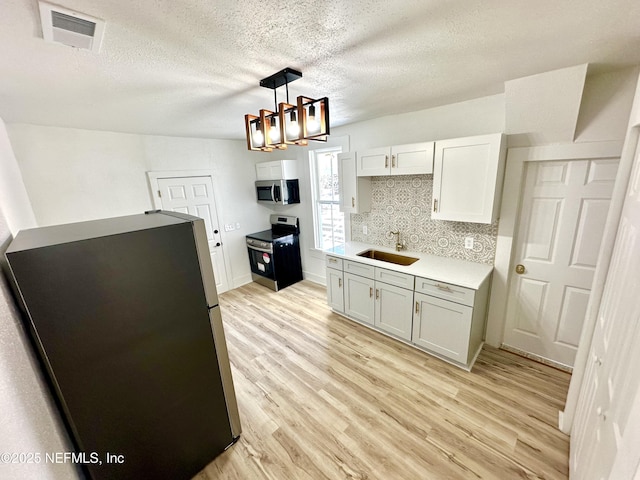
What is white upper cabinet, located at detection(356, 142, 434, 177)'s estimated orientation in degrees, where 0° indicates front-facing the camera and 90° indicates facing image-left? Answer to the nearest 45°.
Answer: approximately 45°

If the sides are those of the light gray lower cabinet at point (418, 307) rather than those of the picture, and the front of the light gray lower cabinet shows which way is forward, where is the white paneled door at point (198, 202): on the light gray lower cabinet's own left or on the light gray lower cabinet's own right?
on the light gray lower cabinet's own right

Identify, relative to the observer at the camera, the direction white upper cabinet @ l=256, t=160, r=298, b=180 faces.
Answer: facing the viewer and to the left of the viewer

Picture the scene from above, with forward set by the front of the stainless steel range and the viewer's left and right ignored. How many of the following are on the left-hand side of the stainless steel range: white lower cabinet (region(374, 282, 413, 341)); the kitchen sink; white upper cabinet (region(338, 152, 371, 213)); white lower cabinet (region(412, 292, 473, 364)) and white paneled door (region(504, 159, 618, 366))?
5

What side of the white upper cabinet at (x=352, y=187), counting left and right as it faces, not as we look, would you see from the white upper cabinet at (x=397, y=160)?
left

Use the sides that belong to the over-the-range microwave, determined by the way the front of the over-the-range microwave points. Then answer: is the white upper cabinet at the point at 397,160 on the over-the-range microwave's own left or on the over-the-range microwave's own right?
on the over-the-range microwave's own left

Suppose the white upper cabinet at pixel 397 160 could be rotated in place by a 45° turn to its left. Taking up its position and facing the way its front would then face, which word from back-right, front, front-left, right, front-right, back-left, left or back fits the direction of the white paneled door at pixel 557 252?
left

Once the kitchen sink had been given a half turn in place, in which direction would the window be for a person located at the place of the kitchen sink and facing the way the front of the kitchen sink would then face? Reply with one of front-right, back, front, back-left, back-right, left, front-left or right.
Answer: left
